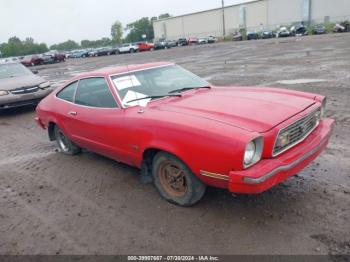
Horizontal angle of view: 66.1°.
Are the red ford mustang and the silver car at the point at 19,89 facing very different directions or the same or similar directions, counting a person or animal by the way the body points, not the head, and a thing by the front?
same or similar directions

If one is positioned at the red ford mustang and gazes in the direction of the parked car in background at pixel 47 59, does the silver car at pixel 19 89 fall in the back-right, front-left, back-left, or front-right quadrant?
front-left

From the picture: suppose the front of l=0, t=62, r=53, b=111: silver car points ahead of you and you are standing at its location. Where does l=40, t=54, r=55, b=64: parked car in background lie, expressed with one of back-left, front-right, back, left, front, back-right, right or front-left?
back-left

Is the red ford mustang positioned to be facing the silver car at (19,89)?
no

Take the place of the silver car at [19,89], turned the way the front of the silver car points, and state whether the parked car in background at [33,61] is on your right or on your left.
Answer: on your left

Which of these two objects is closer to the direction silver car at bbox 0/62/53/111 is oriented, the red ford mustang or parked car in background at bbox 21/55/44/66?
the red ford mustang

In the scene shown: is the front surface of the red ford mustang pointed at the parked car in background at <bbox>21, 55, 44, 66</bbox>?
no

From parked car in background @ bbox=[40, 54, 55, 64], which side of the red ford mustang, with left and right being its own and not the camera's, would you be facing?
back

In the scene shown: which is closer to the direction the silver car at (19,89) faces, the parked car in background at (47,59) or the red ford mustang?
the red ford mustang

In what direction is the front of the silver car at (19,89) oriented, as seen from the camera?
facing the viewer and to the right of the viewer

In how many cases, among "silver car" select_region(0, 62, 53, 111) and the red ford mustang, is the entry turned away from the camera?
0
